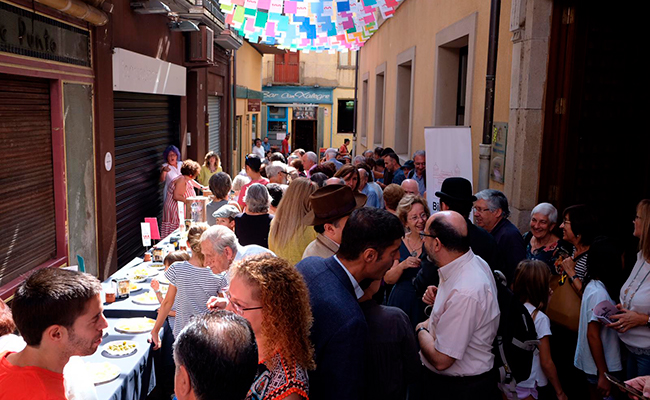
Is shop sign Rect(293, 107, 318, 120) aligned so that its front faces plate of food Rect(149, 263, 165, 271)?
yes

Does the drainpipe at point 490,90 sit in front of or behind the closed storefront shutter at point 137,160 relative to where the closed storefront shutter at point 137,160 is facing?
in front

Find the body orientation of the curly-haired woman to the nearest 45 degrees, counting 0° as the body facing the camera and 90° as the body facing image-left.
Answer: approximately 90°

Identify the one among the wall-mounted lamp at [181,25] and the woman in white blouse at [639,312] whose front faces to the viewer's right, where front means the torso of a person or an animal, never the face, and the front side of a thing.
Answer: the wall-mounted lamp

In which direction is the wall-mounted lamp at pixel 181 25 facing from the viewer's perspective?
to the viewer's right

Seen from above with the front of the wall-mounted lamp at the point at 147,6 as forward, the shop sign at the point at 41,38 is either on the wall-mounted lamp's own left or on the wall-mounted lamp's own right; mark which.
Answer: on the wall-mounted lamp's own right

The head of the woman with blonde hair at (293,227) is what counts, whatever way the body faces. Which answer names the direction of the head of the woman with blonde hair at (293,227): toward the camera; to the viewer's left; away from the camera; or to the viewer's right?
away from the camera

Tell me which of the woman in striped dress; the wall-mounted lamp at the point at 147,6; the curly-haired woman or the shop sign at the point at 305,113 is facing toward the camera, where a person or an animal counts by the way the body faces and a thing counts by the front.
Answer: the shop sign

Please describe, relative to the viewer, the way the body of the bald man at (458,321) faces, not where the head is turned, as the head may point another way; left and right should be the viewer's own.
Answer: facing to the left of the viewer

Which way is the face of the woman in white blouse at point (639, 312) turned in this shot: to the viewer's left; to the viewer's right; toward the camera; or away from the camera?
to the viewer's left

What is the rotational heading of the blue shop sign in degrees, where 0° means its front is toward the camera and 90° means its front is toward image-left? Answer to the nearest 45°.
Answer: approximately 0°
